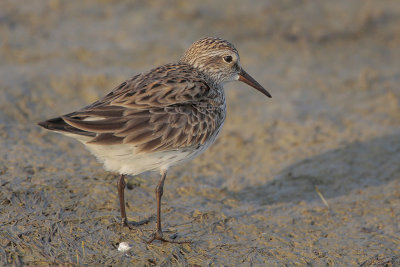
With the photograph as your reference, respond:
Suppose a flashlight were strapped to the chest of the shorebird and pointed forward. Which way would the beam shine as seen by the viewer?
to the viewer's right
